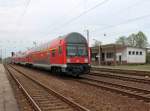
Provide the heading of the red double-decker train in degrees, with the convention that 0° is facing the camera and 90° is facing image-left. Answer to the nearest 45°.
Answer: approximately 315°
